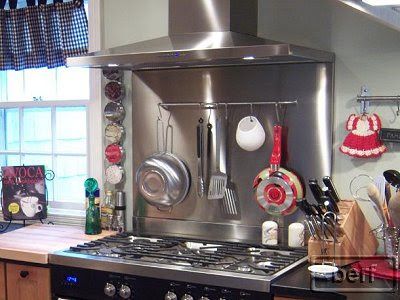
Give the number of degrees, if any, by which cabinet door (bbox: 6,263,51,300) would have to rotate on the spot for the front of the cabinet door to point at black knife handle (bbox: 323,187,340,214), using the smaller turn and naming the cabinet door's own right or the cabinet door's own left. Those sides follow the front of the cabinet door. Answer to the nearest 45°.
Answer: approximately 90° to the cabinet door's own left

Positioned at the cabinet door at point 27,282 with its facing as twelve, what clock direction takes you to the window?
The window is roughly at 5 o'clock from the cabinet door.

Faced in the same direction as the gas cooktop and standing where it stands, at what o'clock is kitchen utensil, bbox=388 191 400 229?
The kitchen utensil is roughly at 8 o'clock from the gas cooktop.

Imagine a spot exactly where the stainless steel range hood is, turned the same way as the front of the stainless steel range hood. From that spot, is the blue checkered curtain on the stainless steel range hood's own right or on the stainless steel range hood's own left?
on the stainless steel range hood's own right

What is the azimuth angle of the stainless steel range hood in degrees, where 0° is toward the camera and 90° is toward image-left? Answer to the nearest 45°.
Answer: approximately 45°

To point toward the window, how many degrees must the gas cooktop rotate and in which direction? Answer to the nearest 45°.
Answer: approximately 90° to its right

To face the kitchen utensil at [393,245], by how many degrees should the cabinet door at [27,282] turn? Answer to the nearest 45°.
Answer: approximately 90° to its left

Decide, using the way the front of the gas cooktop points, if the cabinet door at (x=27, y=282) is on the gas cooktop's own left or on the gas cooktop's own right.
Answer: on the gas cooktop's own right
